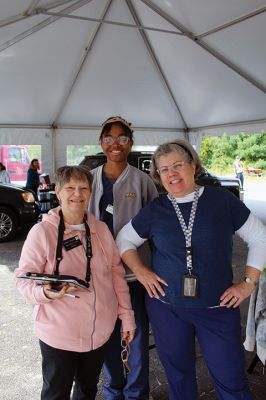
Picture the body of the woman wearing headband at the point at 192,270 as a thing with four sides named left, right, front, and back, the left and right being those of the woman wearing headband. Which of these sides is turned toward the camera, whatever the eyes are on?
front

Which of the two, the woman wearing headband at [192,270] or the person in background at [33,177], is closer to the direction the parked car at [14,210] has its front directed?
the woman wearing headband

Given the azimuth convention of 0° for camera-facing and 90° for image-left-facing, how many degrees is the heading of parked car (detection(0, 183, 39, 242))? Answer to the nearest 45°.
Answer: approximately 315°

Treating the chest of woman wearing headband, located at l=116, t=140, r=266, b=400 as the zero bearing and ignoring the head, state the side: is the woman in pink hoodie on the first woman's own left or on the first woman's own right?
on the first woman's own right

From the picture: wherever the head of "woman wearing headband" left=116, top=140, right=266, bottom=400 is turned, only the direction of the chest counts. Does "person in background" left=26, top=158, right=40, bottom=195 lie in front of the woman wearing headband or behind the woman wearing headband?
behind

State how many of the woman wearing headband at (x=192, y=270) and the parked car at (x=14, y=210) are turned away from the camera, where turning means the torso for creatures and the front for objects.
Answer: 0

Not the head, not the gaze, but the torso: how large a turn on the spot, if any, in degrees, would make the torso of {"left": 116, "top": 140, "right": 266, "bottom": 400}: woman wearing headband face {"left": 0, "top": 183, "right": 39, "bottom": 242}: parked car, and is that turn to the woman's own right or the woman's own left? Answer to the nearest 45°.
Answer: approximately 135° to the woman's own right

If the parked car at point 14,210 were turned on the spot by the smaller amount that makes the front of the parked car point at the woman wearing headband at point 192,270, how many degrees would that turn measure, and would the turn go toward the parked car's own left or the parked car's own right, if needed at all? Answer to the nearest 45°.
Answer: approximately 45° to the parked car's own right
